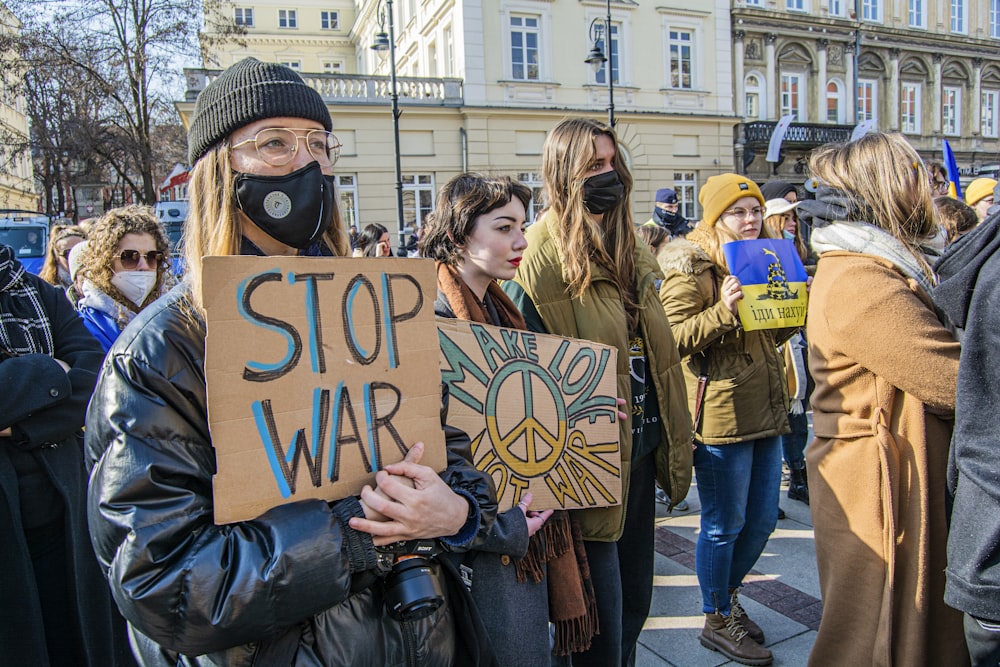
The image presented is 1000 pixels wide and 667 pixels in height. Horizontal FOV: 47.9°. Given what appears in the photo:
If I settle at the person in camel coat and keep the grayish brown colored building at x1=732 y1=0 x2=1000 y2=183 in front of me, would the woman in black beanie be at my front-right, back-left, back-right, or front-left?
back-left

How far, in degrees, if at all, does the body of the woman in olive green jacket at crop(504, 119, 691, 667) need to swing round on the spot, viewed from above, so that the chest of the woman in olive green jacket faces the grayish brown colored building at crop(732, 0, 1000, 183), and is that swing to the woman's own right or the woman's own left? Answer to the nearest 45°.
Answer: approximately 135° to the woman's own left

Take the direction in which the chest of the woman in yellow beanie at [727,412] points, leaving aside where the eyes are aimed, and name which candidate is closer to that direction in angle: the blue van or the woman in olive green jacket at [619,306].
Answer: the woman in olive green jacket

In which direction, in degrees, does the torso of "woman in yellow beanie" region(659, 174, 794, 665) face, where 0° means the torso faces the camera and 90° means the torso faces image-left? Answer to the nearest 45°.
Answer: approximately 315°

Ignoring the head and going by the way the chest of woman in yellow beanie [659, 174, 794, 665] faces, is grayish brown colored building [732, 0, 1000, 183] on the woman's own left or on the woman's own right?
on the woman's own left

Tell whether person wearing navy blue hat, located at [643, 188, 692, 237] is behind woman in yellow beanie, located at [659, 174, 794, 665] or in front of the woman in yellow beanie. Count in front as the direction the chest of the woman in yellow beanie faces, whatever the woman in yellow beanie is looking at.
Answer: behind

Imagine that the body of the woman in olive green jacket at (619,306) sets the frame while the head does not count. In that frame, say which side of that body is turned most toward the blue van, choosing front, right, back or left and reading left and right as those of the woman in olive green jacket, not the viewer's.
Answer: back

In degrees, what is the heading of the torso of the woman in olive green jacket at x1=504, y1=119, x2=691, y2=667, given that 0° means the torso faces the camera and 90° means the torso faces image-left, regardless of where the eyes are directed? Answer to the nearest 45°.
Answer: approximately 315°

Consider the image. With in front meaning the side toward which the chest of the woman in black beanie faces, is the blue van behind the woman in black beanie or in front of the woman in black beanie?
behind

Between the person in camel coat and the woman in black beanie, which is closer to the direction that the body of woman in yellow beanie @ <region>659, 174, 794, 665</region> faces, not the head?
the person in camel coat

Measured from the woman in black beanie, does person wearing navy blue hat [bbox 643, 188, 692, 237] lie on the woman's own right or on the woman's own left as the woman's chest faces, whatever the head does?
on the woman's own left
